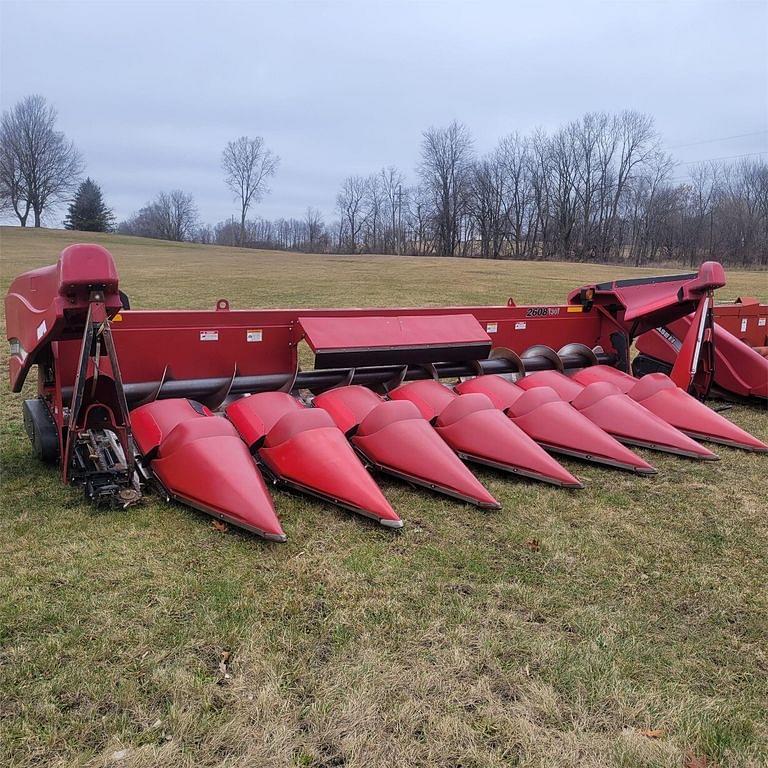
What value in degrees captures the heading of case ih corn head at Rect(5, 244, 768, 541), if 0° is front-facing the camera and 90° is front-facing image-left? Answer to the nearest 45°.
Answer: approximately 315°
